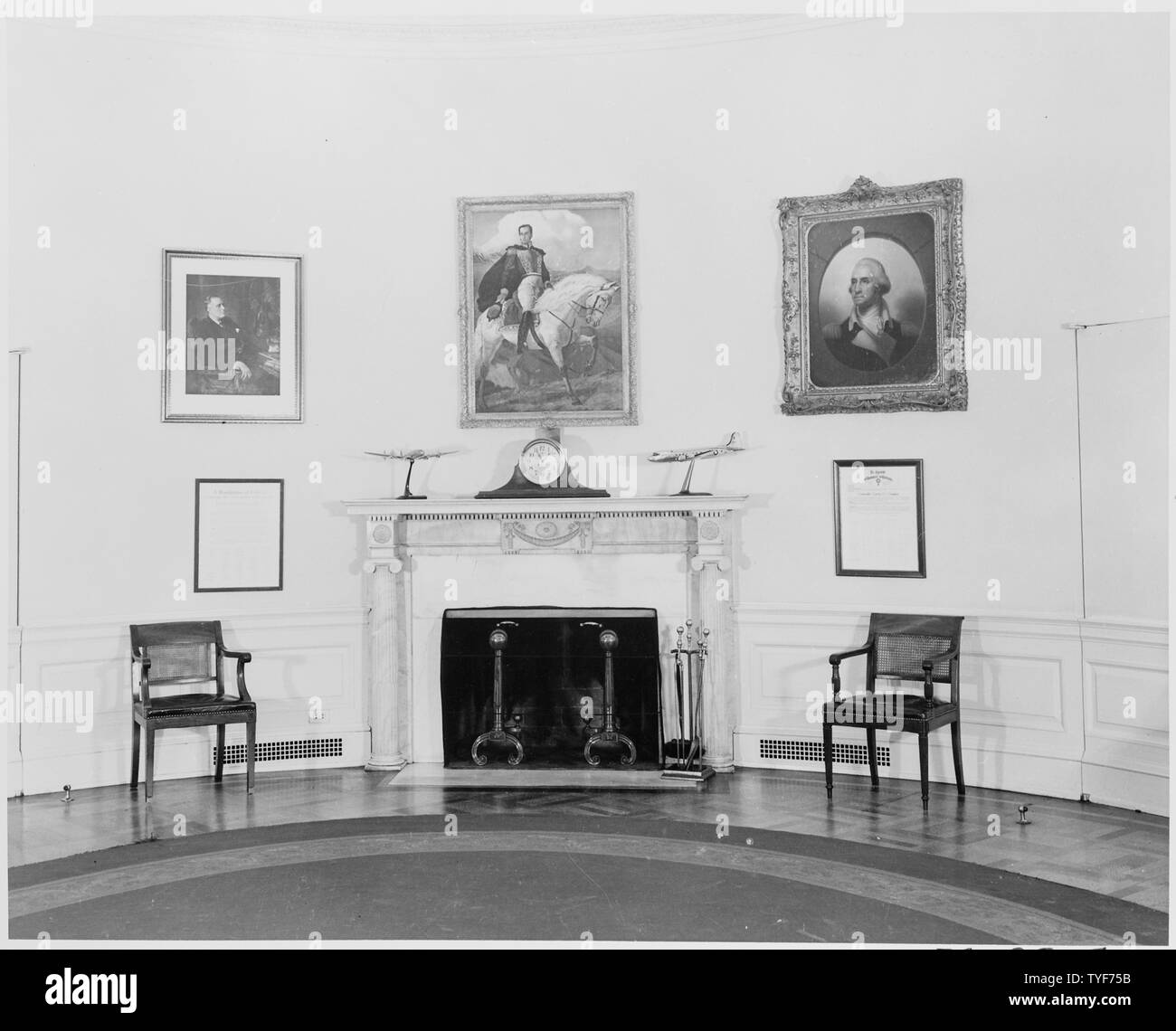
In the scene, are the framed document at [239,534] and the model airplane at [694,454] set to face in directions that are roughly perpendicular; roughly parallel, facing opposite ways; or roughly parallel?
roughly perpendicular

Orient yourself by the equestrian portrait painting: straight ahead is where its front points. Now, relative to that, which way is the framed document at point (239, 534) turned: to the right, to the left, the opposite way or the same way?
the same way

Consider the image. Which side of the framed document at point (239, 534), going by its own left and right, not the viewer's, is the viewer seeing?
front

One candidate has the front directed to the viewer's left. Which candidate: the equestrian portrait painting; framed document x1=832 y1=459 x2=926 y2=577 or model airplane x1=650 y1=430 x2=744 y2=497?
the model airplane

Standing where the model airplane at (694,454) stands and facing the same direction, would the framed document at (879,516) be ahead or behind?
behind

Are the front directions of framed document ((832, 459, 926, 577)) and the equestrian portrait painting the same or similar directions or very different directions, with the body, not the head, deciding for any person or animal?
same or similar directions

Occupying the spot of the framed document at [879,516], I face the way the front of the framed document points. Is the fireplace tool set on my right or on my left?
on my right

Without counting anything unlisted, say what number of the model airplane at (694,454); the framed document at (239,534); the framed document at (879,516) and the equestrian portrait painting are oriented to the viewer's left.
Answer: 1

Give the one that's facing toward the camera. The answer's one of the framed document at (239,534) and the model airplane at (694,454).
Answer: the framed document

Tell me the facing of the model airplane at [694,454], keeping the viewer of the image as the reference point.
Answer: facing to the left of the viewer

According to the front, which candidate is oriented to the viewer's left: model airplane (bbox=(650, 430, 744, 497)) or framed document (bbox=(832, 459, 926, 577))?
the model airplane

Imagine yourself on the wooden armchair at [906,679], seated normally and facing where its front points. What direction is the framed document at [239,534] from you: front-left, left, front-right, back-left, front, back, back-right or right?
front-right
